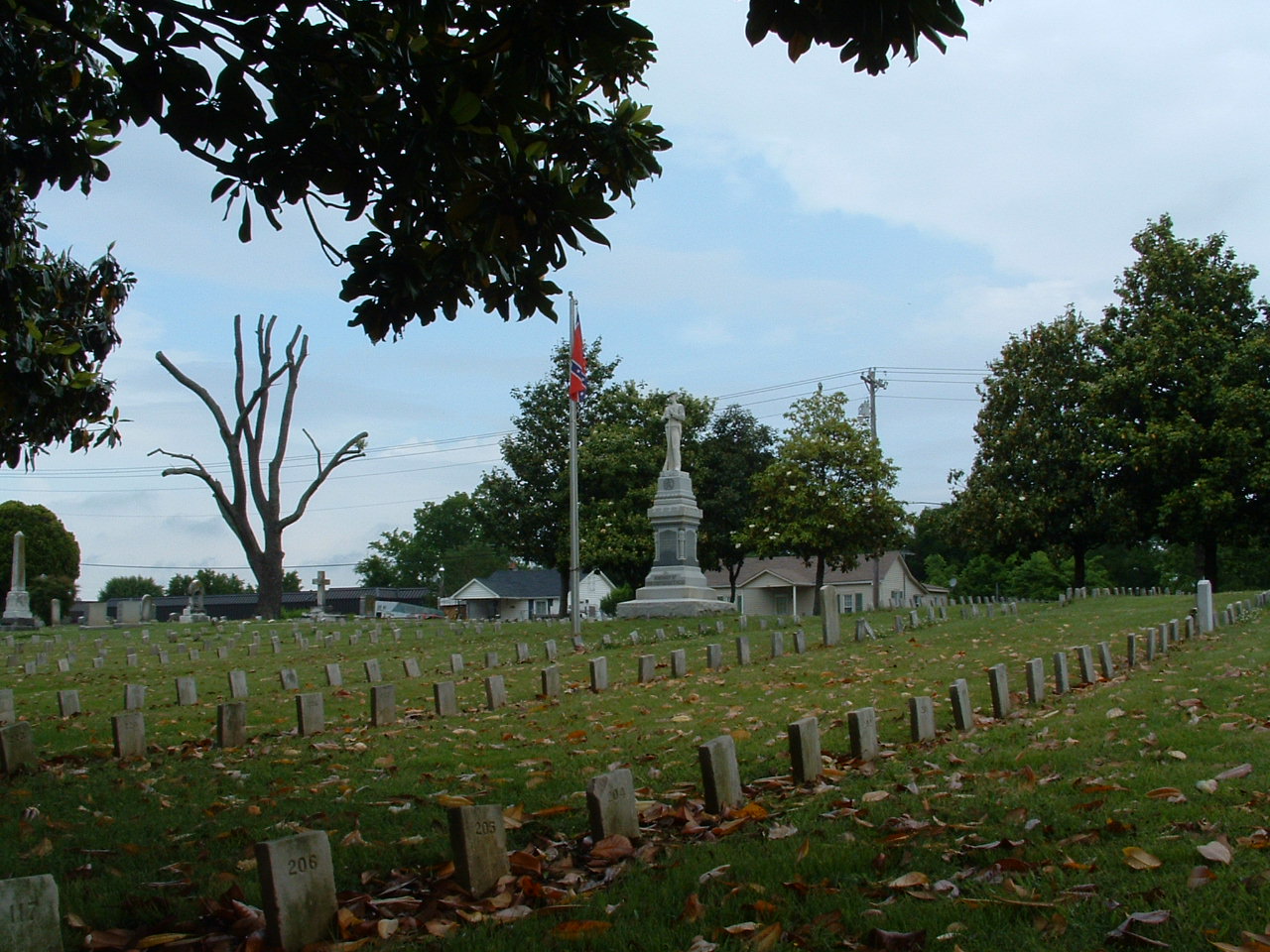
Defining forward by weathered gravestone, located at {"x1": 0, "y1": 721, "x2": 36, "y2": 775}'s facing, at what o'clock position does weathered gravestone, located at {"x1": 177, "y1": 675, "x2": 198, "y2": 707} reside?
weathered gravestone, located at {"x1": 177, "y1": 675, "x2": 198, "y2": 707} is roughly at 8 o'clock from weathered gravestone, located at {"x1": 0, "y1": 721, "x2": 36, "y2": 775}.

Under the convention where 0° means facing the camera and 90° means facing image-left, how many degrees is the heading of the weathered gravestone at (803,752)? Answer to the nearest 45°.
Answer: approximately 315°

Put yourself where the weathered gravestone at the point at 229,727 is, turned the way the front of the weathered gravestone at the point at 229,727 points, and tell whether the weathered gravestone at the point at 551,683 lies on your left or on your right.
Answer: on your left

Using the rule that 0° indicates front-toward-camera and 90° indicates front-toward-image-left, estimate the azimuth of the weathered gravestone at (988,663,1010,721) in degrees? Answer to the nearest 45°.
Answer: approximately 315°

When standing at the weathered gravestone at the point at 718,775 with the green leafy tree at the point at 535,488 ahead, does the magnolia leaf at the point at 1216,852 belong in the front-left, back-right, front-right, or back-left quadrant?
back-right

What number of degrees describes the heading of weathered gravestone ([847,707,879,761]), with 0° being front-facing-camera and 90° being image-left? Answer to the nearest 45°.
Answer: approximately 315°

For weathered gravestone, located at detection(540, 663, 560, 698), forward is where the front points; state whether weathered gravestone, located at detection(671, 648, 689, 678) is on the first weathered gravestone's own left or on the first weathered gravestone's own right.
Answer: on the first weathered gravestone's own left

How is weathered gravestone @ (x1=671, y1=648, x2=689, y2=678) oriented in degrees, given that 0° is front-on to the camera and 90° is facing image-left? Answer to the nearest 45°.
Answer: approximately 315°

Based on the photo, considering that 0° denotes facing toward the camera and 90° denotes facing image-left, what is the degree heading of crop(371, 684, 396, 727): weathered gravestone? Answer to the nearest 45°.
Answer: approximately 315°
